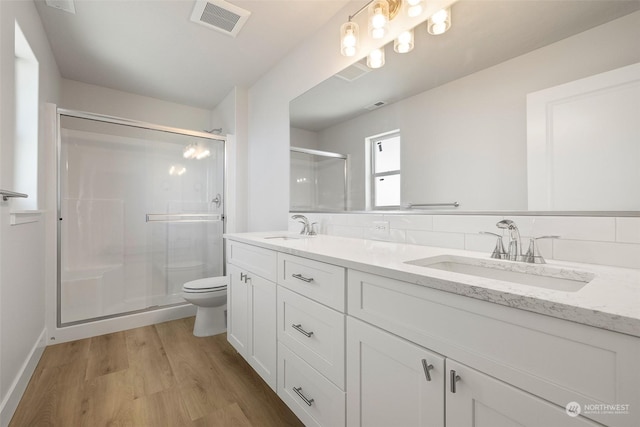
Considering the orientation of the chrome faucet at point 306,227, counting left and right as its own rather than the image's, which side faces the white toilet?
right

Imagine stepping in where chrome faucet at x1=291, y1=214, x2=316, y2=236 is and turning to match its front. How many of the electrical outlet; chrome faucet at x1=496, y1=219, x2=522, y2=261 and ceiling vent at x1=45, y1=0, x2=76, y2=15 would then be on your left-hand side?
2

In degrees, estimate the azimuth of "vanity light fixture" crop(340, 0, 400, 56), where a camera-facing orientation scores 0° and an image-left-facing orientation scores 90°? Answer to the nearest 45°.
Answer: approximately 45°

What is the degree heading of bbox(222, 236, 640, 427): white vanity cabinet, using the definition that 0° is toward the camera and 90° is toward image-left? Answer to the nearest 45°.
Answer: approximately 45°

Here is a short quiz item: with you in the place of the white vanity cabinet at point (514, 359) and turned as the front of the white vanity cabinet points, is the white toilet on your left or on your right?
on your right

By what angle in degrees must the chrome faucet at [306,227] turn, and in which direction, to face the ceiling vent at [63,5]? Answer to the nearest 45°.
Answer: approximately 45° to its right

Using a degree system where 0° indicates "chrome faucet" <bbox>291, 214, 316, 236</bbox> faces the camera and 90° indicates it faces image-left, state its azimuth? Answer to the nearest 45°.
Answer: approximately 45°
